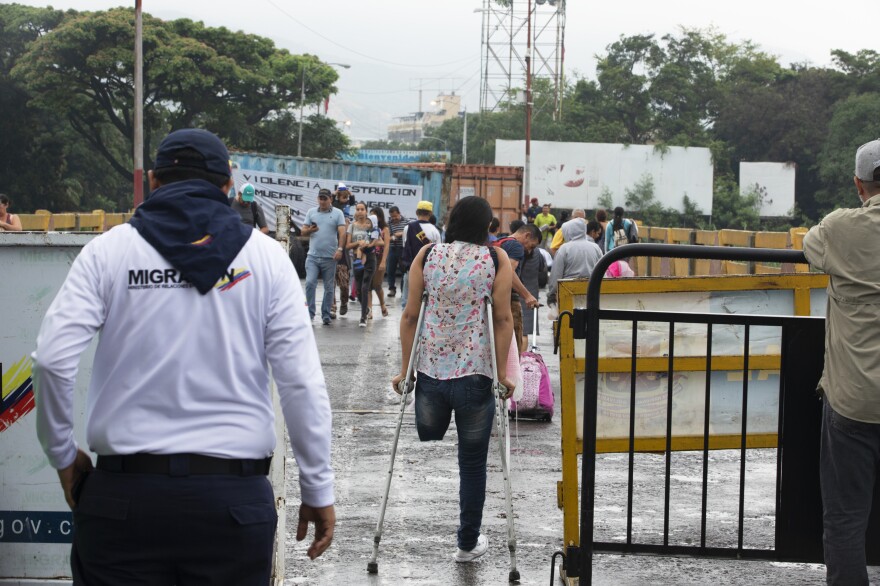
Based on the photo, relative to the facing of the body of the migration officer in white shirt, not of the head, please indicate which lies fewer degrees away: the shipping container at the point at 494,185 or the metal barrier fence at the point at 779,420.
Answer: the shipping container

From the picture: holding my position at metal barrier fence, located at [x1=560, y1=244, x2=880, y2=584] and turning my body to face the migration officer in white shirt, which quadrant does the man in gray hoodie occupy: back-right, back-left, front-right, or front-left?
back-right

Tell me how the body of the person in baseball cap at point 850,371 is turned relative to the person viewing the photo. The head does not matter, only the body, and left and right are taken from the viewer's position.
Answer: facing away from the viewer

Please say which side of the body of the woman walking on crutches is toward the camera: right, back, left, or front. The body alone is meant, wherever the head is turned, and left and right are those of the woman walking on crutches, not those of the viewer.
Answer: back

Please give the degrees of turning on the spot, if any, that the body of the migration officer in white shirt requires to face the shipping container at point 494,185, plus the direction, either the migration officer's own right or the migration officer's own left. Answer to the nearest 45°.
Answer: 0° — they already face it

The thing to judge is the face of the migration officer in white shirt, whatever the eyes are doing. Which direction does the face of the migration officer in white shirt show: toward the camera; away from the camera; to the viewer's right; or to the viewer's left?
away from the camera

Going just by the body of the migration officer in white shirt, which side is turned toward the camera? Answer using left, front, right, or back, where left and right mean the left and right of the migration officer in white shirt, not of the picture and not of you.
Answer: back

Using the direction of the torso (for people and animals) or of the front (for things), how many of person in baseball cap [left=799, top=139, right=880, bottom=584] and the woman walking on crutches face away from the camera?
2

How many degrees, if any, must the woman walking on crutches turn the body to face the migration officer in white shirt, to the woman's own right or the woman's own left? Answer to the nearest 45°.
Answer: approximately 180°

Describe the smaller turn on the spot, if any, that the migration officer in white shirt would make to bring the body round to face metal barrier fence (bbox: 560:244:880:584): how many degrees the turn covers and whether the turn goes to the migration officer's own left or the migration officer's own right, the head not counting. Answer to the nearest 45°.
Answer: approximately 45° to the migration officer's own right

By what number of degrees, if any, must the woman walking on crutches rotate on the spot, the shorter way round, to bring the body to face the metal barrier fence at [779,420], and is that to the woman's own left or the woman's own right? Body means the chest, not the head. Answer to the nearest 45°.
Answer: approximately 135° to the woman's own right
